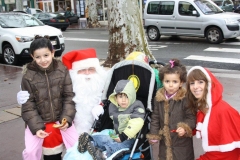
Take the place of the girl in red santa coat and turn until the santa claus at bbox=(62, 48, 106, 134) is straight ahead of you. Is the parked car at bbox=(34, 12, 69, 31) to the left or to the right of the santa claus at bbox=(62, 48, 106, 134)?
right

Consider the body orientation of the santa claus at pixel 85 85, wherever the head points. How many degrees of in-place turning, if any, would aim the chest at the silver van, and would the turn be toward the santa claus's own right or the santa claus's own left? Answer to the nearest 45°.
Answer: approximately 135° to the santa claus's own left

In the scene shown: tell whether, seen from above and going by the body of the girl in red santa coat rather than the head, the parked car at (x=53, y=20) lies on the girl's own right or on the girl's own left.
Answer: on the girl's own right

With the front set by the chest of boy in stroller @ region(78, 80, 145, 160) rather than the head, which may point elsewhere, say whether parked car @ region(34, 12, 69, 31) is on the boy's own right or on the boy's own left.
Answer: on the boy's own right

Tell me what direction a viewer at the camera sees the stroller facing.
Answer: facing the viewer and to the left of the viewer

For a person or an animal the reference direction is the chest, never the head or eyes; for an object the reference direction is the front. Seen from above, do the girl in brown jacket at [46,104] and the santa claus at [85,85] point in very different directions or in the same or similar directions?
same or similar directions

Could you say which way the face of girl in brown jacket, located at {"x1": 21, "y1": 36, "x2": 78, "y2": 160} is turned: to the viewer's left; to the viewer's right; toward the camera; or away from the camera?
toward the camera

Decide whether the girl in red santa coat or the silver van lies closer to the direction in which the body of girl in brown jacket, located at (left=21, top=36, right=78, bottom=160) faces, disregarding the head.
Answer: the girl in red santa coat

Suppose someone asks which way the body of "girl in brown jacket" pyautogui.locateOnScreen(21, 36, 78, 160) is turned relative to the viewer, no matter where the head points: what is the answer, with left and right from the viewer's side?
facing the viewer

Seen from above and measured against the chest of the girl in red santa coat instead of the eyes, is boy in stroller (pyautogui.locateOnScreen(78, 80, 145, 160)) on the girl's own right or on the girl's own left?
on the girl's own right

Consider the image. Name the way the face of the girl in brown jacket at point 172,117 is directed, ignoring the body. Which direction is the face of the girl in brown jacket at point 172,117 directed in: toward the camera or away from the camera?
toward the camera
